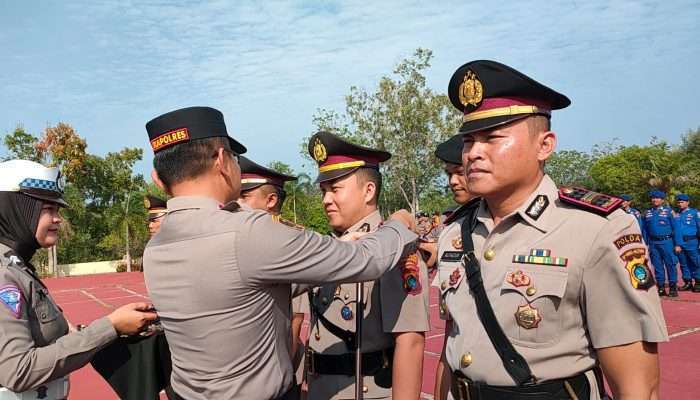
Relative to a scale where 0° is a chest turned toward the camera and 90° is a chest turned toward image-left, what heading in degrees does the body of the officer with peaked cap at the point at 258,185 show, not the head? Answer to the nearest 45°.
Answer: approximately 45°

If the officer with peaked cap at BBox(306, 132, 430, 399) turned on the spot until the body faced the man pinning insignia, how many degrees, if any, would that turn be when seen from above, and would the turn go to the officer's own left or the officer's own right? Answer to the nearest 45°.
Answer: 0° — they already face them

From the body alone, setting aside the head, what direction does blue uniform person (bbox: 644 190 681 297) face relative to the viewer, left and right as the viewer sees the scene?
facing the viewer

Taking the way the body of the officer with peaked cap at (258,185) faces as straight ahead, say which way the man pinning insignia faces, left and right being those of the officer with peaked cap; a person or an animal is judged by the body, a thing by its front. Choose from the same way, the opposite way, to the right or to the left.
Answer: the opposite way

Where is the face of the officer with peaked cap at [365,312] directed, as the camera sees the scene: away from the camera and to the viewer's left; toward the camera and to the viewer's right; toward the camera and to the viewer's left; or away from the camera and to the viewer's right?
toward the camera and to the viewer's left

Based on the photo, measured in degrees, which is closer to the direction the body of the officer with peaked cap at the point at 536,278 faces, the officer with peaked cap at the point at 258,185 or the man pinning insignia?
the man pinning insignia

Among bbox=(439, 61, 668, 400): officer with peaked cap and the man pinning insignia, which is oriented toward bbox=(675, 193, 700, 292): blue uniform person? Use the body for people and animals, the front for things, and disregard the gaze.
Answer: the man pinning insignia

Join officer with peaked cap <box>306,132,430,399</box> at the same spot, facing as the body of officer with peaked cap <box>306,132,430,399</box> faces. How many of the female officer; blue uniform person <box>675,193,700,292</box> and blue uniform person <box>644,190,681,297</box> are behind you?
2

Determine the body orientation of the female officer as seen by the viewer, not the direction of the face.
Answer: to the viewer's right

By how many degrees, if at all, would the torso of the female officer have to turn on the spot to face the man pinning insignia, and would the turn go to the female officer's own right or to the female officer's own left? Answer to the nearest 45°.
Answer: approximately 45° to the female officer's own right

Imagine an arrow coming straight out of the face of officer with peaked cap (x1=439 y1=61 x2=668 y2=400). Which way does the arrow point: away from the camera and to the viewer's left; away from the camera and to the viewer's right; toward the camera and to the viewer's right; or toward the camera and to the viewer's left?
toward the camera and to the viewer's left

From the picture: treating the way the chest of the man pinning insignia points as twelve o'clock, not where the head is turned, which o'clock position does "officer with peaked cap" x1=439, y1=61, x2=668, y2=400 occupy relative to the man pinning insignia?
The officer with peaked cap is roughly at 2 o'clock from the man pinning insignia.

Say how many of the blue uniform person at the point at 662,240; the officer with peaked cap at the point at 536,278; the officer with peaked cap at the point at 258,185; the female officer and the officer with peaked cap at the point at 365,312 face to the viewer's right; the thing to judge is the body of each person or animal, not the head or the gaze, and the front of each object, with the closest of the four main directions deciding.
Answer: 1

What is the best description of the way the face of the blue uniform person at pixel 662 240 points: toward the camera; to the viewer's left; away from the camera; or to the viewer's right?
toward the camera

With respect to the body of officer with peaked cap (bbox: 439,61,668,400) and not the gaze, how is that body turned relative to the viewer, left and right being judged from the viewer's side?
facing the viewer and to the left of the viewer

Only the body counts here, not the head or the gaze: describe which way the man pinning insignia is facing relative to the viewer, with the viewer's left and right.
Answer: facing away from the viewer and to the right of the viewer

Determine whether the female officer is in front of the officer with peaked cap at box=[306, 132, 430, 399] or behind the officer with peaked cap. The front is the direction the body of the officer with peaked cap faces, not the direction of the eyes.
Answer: in front
